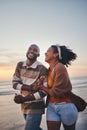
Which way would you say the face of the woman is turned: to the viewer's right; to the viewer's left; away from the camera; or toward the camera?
to the viewer's left

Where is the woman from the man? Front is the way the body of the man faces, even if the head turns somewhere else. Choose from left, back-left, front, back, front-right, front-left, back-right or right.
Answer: front-left

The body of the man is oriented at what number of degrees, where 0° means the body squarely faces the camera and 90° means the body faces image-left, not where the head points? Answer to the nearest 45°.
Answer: approximately 0°
